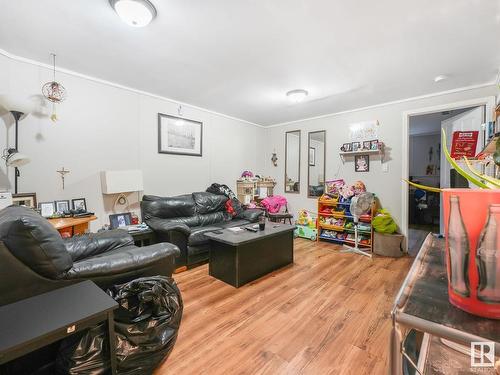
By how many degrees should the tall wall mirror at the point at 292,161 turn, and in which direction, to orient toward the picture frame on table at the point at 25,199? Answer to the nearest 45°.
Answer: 0° — it already faces it

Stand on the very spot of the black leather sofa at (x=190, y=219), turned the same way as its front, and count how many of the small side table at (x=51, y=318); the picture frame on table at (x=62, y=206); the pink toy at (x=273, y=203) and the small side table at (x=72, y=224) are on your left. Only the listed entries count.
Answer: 1

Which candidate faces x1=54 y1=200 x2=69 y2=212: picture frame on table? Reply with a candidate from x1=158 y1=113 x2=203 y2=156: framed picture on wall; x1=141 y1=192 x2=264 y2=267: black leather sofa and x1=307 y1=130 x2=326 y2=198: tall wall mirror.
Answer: the tall wall mirror

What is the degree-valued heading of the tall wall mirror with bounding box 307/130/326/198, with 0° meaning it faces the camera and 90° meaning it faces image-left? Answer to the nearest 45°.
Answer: approximately 45°

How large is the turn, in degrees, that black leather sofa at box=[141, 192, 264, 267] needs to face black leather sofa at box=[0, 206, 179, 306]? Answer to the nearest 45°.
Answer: approximately 45° to its right

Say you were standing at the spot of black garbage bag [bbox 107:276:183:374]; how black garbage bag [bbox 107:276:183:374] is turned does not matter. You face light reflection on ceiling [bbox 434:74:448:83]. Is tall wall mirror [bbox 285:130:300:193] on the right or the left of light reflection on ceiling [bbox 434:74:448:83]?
left

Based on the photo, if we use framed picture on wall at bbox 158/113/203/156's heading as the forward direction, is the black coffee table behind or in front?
in front

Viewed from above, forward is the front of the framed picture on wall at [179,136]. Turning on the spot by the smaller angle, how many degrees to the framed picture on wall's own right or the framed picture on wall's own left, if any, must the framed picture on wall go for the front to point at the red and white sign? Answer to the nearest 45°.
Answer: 0° — it already faces it

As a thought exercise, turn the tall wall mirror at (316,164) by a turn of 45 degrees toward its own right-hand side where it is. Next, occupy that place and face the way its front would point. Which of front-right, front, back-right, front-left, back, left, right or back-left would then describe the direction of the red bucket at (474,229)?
left

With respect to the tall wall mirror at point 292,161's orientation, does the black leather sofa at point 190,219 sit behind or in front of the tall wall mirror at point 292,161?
in front

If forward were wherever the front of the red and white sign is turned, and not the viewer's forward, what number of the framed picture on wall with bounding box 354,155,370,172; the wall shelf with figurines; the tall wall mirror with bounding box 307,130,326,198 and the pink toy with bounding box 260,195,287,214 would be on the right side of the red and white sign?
4

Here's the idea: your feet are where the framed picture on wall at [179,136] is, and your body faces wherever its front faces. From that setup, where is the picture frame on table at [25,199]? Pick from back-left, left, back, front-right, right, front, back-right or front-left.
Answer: right

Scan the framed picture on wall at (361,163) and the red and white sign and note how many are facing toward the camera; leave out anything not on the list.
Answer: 2

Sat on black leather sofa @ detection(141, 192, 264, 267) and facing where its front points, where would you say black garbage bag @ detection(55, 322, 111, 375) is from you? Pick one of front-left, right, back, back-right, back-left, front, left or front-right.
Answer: front-right

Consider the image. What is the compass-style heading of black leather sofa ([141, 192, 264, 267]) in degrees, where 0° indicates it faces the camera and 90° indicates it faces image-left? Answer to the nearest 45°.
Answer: approximately 315°

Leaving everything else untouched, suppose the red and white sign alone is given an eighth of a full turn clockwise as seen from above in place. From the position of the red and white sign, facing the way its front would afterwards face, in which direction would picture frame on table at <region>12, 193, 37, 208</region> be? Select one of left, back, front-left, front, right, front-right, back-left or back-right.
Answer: front
